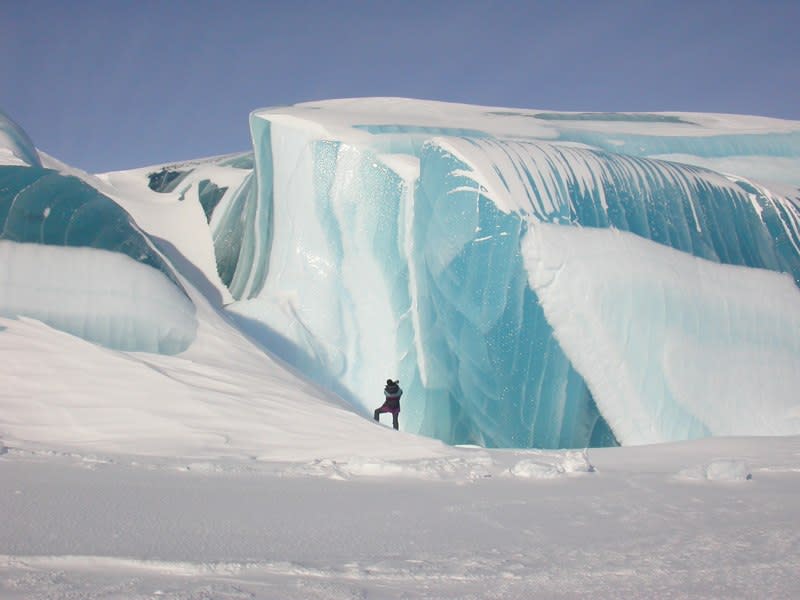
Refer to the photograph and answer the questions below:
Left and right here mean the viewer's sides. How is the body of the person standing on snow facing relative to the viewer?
facing the viewer

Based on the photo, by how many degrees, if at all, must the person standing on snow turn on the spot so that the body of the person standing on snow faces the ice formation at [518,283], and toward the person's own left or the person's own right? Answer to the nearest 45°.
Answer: approximately 45° to the person's own right

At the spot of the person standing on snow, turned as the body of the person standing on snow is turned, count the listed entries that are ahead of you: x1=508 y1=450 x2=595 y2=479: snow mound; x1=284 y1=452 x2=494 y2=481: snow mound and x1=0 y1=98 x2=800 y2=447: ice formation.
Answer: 2

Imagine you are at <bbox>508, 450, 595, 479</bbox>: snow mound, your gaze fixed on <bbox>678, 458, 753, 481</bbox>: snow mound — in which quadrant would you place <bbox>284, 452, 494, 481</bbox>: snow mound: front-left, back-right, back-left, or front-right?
back-right

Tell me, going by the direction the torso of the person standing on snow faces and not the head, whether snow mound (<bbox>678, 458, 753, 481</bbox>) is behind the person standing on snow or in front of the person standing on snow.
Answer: in front

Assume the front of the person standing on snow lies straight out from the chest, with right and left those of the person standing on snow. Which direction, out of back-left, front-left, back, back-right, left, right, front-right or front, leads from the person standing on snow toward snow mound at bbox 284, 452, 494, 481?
front

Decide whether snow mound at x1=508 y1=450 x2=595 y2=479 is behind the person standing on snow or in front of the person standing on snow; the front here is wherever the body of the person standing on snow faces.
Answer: in front

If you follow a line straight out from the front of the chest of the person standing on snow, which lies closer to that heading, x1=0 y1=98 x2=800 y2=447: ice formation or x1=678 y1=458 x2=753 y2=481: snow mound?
the snow mound

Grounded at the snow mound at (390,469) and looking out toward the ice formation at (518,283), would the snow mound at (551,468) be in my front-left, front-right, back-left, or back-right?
front-right

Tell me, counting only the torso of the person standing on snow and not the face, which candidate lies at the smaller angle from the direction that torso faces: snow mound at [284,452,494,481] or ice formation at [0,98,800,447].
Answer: the snow mound
